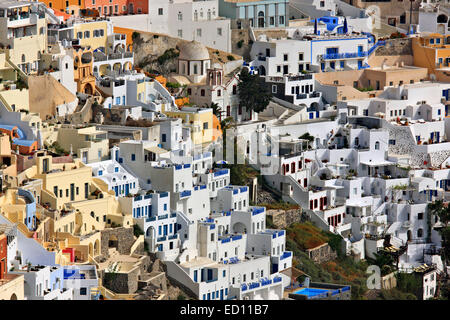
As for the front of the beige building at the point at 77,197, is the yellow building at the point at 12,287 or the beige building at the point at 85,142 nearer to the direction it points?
the yellow building

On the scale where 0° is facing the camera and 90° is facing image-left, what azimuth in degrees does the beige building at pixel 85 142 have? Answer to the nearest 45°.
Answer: approximately 315°

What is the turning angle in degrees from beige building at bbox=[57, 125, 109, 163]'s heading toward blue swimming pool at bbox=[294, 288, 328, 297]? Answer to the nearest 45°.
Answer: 0° — it already faces it

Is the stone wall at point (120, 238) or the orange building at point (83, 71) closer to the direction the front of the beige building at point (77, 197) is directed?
the stone wall

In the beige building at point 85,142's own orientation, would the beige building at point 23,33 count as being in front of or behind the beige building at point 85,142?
behind

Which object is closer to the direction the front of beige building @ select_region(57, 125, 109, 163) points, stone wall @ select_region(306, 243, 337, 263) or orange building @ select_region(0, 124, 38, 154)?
the stone wall

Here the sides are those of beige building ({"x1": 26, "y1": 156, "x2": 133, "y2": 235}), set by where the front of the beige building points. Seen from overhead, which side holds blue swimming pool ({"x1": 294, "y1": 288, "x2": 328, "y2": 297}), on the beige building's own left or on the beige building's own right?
on the beige building's own left

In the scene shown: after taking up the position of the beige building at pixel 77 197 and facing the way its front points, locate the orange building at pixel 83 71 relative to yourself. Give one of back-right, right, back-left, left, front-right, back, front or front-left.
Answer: back
